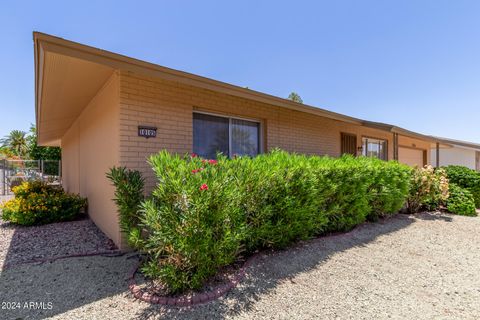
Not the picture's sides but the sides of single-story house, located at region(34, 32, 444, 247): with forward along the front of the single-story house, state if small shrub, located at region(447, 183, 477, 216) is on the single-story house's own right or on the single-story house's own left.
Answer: on the single-story house's own left

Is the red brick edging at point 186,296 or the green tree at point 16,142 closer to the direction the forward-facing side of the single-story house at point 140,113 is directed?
the red brick edging

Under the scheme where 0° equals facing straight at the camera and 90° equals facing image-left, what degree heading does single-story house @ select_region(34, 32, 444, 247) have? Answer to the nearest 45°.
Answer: approximately 315°

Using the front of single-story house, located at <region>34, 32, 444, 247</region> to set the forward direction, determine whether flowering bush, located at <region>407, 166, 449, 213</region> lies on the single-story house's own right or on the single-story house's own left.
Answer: on the single-story house's own left

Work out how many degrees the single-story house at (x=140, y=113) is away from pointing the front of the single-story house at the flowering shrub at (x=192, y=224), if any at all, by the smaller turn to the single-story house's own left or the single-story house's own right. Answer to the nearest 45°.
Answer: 0° — it already faces it

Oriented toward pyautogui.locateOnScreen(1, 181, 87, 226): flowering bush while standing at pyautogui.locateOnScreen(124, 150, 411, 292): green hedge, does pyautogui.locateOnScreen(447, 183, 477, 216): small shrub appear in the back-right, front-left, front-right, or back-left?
back-right

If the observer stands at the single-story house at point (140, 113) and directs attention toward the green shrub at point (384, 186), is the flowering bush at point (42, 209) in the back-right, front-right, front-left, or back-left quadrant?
back-left

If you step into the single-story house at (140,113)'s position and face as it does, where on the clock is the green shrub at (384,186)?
The green shrub is roughly at 10 o'clock from the single-story house.

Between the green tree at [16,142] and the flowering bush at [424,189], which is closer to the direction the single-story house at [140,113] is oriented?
the flowering bush

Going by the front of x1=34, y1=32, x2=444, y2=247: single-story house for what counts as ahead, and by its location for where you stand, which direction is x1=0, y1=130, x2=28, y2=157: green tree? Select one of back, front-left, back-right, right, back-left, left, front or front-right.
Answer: back

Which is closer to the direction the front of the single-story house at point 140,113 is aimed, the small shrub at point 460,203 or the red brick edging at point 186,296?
the red brick edging

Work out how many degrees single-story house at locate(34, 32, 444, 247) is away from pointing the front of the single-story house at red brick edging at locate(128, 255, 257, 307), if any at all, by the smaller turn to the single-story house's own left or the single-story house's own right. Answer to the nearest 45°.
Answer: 0° — it already faces it

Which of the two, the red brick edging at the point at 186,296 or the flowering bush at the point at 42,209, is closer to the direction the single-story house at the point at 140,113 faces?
the red brick edging
